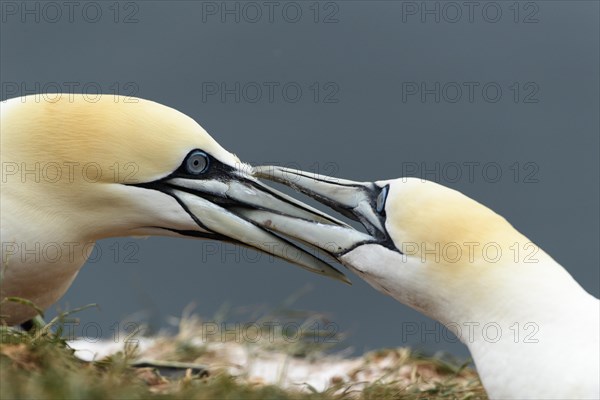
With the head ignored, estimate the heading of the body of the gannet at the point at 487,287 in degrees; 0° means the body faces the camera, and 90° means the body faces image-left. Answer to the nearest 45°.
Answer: approximately 90°

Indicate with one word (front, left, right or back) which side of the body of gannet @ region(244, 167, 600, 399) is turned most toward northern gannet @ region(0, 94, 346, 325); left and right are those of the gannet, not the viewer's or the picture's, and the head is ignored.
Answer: front

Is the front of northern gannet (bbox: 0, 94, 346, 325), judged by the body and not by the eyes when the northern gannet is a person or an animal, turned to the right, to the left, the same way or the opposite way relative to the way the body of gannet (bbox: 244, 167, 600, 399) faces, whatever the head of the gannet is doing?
the opposite way

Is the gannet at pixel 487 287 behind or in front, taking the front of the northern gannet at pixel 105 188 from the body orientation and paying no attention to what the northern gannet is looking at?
in front

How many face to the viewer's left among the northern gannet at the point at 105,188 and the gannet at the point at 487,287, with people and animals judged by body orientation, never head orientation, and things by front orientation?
1

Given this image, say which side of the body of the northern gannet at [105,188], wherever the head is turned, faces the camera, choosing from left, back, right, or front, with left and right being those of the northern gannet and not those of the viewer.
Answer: right
